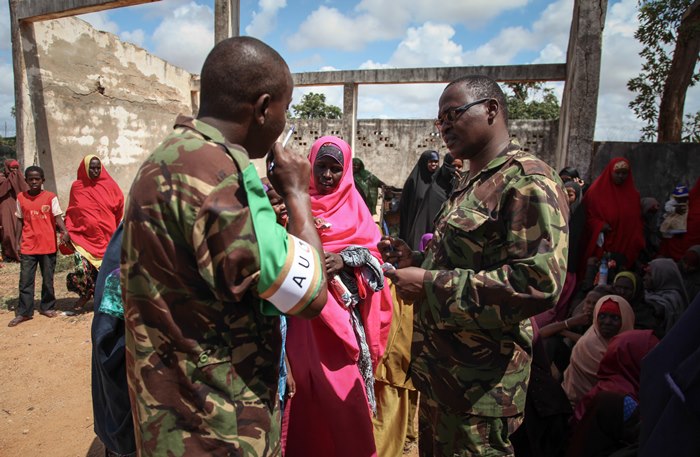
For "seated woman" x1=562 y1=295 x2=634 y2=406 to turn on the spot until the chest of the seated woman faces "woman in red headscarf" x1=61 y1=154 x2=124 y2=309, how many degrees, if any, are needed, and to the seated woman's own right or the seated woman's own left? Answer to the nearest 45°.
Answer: approximately 90° to the seated woman's own right

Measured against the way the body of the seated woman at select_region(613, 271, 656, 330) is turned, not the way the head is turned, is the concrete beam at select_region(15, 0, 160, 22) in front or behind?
in front

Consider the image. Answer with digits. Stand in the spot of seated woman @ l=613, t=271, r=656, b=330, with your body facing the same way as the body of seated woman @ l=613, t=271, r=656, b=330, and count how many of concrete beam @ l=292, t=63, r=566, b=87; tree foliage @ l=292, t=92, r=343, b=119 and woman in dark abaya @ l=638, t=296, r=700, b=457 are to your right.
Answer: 2

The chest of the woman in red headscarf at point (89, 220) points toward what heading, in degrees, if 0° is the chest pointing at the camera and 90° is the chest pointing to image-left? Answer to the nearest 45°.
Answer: approximately 315°

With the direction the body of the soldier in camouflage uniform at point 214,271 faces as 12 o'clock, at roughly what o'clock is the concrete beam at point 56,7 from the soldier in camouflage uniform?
The concrete beam is roughly at 10 o'clock from the soldier in camouflage uniform.

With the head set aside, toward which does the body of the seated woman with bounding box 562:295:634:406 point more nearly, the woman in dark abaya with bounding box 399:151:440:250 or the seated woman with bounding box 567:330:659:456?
the seated woman

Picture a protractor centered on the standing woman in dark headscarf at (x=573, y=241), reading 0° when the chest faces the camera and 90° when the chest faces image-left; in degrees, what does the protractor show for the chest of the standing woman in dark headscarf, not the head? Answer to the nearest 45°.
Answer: approximately 45°

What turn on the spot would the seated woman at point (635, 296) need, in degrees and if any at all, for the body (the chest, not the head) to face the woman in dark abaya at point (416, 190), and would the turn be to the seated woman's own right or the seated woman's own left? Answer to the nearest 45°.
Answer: approximately 90° to the seated woman's own right

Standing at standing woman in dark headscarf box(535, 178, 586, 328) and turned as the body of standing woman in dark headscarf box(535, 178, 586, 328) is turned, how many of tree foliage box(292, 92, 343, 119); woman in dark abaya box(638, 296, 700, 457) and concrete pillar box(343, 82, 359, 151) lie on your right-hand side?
2
